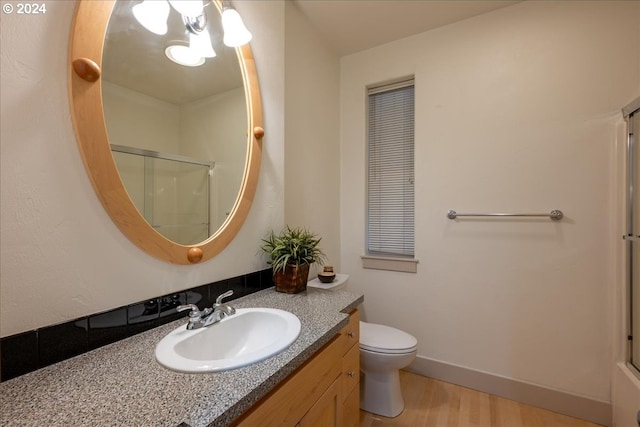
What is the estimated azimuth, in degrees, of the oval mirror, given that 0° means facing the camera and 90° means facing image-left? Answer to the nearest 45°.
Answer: approximately 315°

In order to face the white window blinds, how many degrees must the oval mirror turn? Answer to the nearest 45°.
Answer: approximately 45° to its left

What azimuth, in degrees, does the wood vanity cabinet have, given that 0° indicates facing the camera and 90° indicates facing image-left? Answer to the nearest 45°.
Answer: approximately 315°

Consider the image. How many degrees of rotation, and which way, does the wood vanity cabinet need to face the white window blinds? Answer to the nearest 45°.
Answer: approximately 90° to its left
